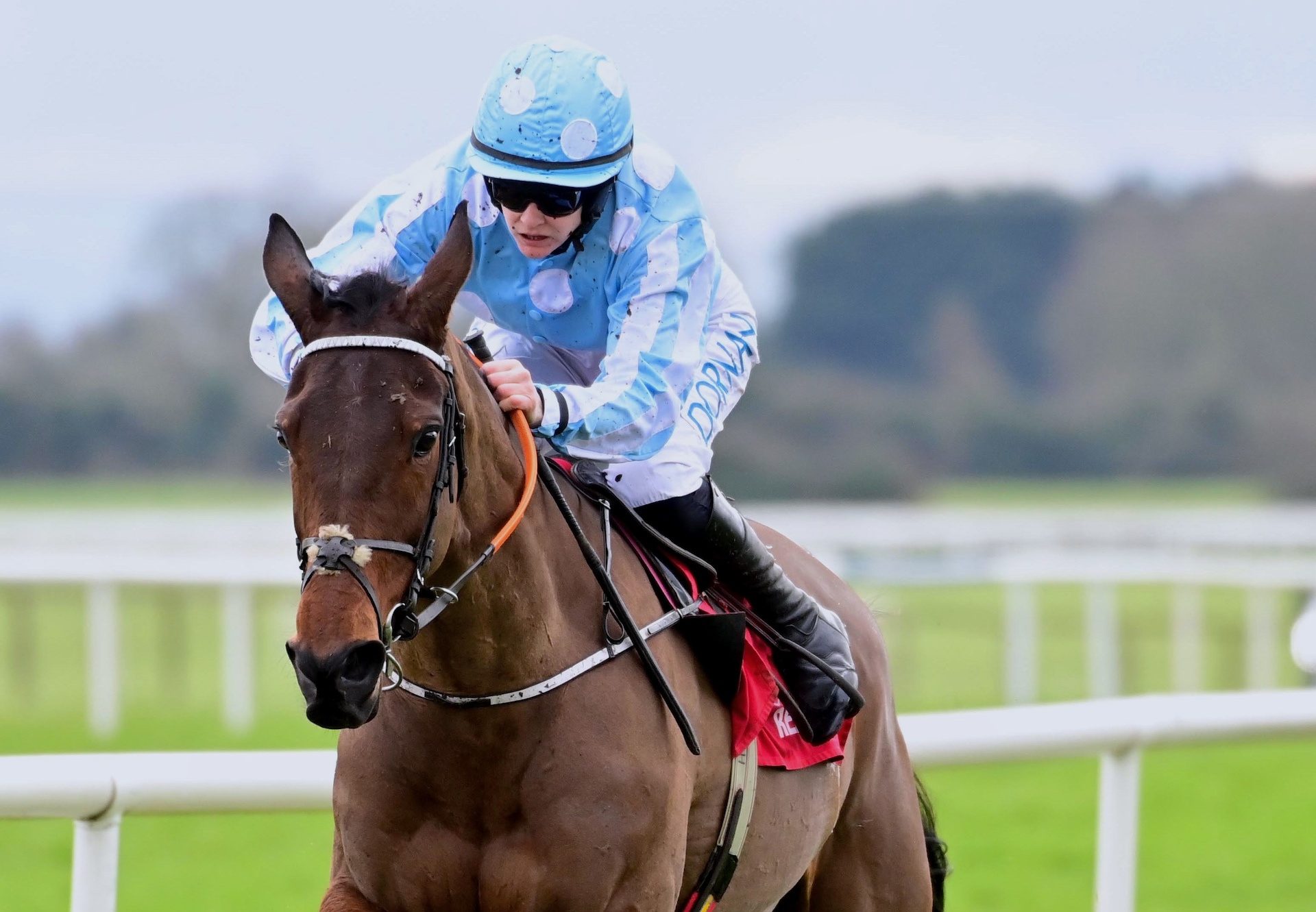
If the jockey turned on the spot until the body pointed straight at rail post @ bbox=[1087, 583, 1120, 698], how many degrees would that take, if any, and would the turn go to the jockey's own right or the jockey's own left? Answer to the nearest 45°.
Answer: approximately 180°

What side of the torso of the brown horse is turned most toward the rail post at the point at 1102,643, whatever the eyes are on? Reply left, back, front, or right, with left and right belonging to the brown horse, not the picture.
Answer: back

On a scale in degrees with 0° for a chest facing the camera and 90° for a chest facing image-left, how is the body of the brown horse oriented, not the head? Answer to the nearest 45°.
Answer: approximately 45°

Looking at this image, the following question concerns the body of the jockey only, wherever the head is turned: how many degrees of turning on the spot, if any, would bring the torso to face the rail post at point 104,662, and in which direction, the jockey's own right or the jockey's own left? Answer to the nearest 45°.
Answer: approximately 90° to the jockey's own right

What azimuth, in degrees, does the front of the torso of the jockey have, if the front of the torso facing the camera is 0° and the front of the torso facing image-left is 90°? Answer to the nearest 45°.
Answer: approximately 45°
